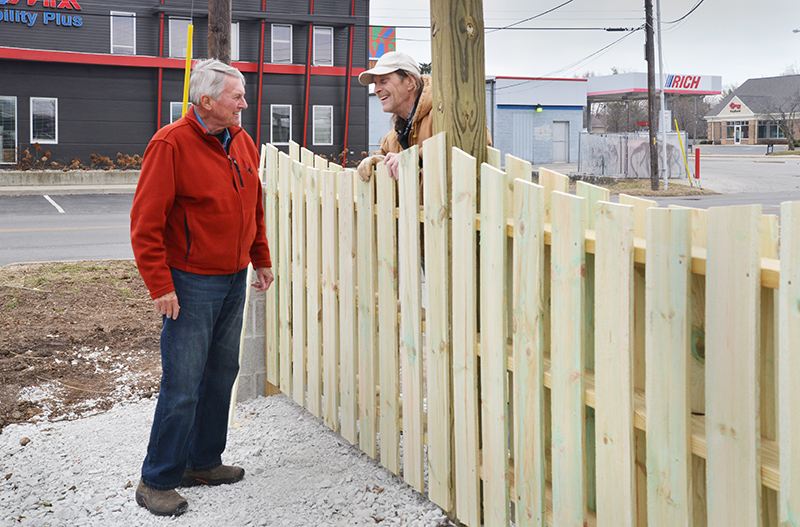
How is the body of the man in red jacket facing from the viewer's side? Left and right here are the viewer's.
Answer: facing the viewer and to the right of the viewer

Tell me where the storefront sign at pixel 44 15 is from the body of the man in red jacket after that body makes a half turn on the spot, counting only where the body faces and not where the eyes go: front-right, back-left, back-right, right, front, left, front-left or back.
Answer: front-right

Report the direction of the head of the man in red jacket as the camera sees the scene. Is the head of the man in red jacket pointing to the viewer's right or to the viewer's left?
to the viewer's right

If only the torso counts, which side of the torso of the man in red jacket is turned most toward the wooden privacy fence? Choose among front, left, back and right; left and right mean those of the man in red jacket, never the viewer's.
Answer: front

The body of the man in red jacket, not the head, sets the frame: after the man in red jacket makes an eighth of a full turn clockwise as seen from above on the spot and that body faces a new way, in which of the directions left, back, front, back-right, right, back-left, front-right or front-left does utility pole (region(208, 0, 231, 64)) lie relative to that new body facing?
back
